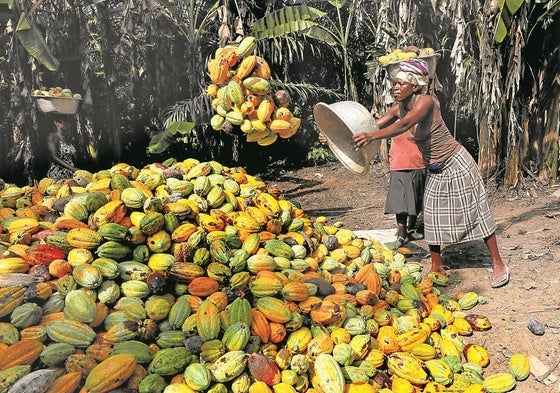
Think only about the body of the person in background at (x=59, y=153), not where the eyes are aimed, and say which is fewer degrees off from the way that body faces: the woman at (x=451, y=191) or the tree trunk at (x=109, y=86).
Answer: the woman

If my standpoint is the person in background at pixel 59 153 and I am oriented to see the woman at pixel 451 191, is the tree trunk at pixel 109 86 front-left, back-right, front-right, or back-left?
back-left

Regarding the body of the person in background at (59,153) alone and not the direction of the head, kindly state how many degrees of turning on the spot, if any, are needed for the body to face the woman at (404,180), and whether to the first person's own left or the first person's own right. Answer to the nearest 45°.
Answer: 0° — they already face them

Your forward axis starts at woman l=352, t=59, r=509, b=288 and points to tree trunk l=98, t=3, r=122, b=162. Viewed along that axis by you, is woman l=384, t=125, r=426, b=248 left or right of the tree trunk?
right

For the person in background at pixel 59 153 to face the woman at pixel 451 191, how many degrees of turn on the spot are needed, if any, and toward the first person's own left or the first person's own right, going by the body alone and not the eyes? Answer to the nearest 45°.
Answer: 0° — they already face them

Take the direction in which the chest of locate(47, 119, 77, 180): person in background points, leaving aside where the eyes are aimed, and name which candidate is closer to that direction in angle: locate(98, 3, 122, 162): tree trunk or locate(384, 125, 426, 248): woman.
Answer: the woman

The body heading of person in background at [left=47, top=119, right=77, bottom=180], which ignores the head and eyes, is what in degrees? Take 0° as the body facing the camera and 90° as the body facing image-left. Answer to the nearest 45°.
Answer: approximately 315°

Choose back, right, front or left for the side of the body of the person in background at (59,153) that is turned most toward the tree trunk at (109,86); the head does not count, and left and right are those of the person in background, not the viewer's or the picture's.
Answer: left
